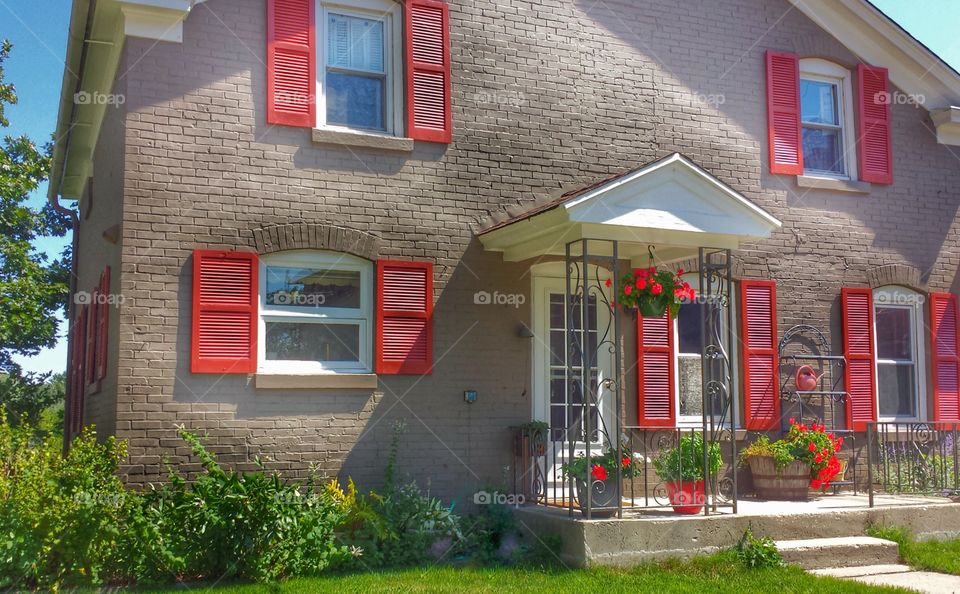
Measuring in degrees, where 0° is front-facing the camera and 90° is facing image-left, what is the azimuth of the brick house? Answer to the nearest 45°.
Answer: approximately 315°

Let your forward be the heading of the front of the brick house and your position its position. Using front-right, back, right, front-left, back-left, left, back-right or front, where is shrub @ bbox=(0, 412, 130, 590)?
right

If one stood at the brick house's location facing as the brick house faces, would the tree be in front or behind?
behind
